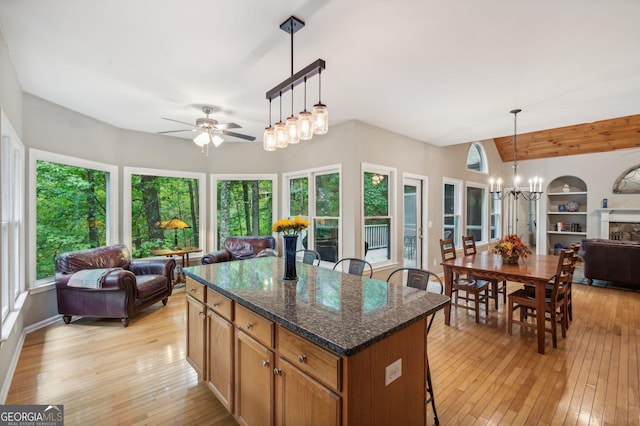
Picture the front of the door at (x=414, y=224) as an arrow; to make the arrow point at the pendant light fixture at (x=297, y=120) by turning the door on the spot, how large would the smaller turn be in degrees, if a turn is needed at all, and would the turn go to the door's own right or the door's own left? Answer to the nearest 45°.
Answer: approximately 45° to the door's own right

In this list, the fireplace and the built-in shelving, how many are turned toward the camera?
2

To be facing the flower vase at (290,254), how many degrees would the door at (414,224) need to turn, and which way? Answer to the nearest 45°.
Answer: approximately 45° to its right

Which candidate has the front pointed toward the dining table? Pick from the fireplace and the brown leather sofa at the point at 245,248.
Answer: the fireplace

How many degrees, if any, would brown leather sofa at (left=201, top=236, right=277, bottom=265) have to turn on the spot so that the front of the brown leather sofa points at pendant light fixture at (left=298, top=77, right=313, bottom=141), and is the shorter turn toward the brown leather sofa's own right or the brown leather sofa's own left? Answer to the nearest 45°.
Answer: approximately 45° to the brown leather sofa's own left

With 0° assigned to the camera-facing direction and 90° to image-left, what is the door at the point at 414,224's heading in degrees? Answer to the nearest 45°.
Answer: approximately 315°

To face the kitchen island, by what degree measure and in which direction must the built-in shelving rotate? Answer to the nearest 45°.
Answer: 0° — it already faces it

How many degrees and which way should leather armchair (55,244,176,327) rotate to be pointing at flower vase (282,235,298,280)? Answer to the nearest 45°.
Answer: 0° — it already faces it

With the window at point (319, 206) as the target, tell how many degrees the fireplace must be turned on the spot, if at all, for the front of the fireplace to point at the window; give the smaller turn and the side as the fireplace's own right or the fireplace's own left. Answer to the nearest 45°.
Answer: approximately 45° to the fireplace's own right

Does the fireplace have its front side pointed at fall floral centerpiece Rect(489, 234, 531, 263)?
yes
